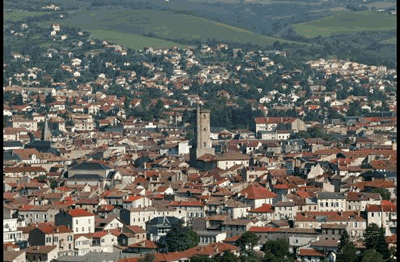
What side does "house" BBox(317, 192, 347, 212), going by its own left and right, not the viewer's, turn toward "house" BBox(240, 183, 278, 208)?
right

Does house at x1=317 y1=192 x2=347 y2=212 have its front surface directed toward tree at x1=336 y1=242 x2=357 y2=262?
yes

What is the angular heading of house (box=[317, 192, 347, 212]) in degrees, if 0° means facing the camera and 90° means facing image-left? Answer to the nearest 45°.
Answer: approximately 0°

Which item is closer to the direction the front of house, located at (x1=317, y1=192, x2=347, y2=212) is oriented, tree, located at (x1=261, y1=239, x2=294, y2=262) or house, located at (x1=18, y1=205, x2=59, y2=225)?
the tree

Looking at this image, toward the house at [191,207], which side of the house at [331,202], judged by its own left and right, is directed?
right

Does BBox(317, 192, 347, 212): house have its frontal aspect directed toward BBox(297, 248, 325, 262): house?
yes

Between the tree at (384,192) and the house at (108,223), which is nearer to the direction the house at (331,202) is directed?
the house

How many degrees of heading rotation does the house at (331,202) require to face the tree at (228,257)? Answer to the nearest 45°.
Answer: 0° — it already faces it
